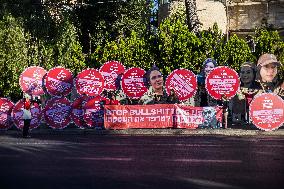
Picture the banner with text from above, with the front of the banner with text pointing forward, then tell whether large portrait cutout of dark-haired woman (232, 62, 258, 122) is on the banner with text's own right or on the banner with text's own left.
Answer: on the banner with text's own left

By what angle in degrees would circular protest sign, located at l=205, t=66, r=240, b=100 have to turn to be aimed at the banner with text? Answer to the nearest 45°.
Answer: approximately 90° to its right

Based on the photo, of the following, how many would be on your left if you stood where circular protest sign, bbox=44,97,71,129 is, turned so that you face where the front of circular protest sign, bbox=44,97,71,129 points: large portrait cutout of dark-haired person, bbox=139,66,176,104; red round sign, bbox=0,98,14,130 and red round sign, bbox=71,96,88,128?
2

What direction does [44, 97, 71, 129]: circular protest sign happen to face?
toward the camera

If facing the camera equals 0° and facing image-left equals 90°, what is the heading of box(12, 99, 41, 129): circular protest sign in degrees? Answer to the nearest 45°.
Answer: approximately 0°

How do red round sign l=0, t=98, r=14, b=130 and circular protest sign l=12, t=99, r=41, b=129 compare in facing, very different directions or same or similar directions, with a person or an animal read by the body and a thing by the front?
same or similar directions

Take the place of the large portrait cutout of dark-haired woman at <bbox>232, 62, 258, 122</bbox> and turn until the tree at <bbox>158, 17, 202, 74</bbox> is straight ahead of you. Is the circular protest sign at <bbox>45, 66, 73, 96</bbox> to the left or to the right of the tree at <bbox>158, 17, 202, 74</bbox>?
left

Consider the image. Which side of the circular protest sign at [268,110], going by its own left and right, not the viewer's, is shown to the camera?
front

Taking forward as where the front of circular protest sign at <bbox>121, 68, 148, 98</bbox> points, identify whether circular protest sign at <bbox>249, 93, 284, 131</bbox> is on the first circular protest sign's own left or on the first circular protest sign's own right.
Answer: on the first circular protest sign's own left

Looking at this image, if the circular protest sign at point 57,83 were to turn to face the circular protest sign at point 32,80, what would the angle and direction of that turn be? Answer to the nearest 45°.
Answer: approximately 135° to its right

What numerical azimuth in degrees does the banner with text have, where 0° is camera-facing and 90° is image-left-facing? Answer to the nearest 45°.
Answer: approximately 0°

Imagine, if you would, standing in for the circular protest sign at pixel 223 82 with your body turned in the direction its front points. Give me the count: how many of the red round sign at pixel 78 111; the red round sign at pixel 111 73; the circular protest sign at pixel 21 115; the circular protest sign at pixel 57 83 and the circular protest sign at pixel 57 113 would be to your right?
5

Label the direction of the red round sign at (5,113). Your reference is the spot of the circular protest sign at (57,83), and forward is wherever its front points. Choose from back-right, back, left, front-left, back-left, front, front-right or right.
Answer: right

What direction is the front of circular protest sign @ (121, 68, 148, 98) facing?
toward the camera

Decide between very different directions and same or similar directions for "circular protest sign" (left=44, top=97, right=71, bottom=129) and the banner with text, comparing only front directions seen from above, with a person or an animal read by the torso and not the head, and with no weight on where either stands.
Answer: same or similar directions

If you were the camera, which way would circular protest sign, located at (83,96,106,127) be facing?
facing the viewer

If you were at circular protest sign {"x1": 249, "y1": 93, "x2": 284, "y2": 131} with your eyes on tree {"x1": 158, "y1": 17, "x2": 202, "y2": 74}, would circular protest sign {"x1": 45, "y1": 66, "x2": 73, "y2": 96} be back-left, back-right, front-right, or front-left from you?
front-left

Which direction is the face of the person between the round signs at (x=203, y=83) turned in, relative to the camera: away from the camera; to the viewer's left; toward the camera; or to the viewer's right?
toward the camera

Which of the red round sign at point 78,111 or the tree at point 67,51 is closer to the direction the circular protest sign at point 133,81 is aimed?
the red round sign
